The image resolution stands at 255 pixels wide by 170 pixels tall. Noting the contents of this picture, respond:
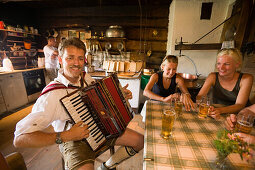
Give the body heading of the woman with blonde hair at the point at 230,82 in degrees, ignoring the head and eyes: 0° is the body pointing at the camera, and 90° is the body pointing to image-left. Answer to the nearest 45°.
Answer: approximately 45°

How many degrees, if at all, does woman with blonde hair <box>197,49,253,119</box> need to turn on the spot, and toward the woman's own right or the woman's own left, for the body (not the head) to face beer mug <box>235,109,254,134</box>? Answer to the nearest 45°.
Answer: approximately 45° to the woman's own left

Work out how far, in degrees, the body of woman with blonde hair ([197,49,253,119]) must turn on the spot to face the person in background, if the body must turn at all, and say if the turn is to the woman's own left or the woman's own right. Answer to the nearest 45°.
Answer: approximately 45° to the woman's own right

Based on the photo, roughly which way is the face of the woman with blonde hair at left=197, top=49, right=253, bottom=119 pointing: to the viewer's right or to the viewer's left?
to the viewer's left

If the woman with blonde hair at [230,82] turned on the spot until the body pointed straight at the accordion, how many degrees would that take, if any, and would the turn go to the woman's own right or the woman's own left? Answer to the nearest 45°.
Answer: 0° — they already face it

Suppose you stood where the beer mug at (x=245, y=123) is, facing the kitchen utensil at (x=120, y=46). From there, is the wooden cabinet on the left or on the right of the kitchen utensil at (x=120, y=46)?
left

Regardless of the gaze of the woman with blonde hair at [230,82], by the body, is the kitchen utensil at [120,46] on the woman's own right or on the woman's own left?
on the woman's own right
